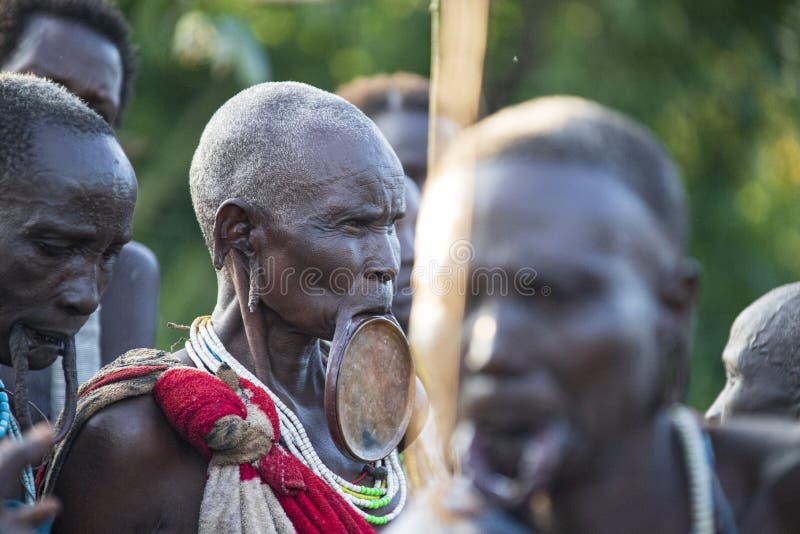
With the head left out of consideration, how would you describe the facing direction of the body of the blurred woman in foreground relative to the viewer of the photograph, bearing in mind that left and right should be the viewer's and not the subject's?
facing the viewer and to the left of the viewer

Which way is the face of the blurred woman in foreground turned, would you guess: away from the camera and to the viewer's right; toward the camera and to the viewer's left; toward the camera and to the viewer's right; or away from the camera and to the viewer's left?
toward the camera and to the viewer's left
